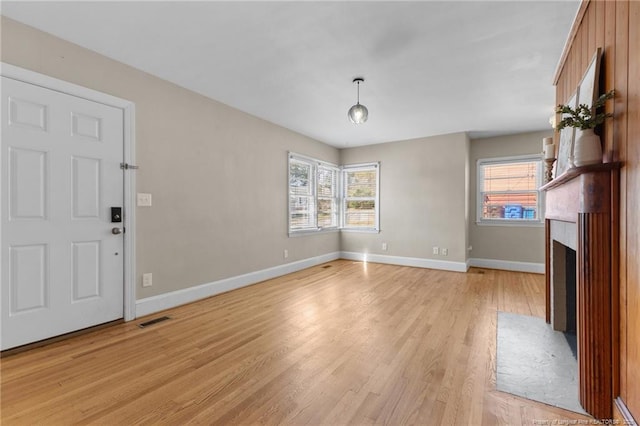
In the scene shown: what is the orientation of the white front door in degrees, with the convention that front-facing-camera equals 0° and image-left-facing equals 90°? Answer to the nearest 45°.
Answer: approximately 315°

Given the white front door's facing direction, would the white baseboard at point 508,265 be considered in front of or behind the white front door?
in front

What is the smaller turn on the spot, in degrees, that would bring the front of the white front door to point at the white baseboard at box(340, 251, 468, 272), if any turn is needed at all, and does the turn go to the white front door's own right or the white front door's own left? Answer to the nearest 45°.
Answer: approximately 45° to the white front door's own left

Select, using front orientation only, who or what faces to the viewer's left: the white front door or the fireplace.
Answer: the fireplace

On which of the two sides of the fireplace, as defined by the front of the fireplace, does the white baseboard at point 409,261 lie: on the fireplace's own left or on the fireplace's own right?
on the fireplace's own right

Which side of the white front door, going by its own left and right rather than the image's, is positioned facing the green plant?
front

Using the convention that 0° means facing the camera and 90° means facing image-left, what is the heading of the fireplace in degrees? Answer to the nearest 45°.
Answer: approximately 90°

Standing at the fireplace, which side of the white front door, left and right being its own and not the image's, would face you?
front

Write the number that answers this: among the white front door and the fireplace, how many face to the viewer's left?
1
